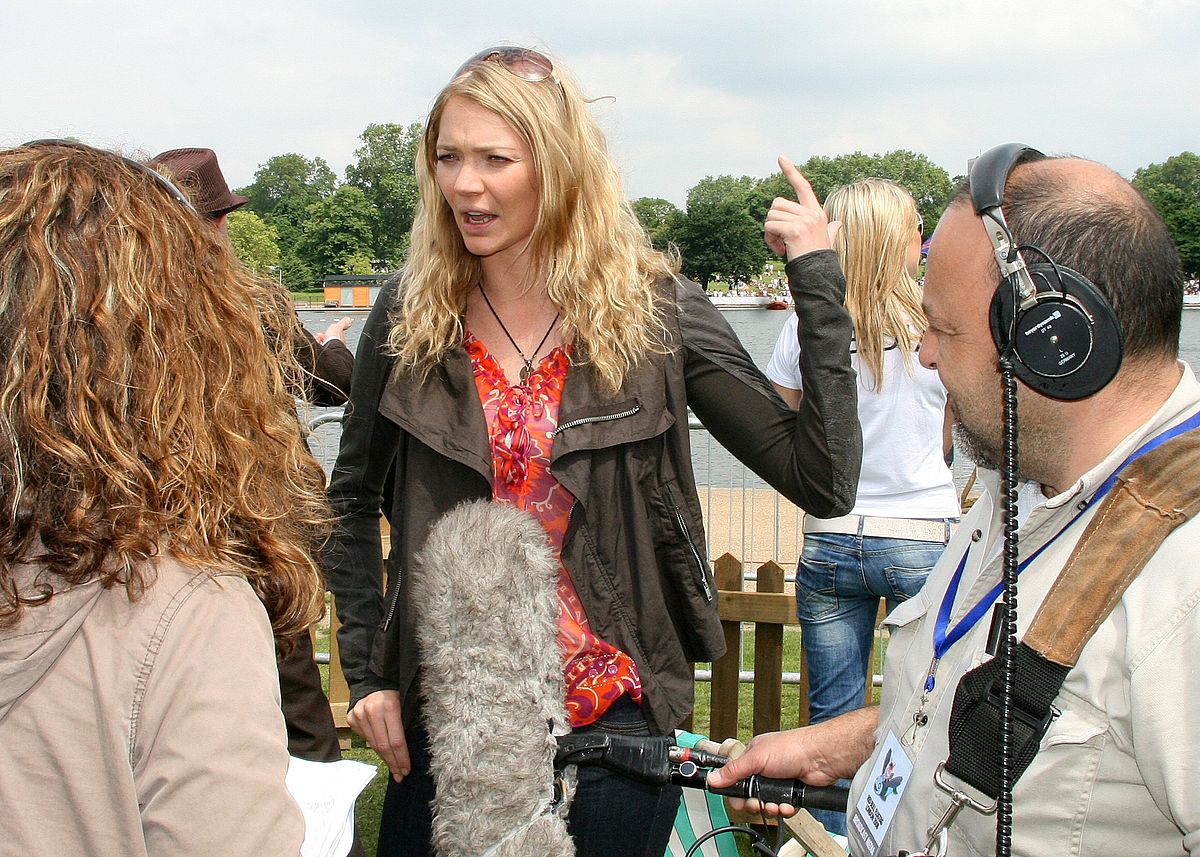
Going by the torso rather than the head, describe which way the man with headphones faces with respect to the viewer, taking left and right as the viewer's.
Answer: facing the viewer and to the left of the viewer

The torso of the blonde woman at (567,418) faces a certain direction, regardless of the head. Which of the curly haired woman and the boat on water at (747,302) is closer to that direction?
the curly haired woman

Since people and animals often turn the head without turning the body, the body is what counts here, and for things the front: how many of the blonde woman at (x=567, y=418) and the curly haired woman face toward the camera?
1

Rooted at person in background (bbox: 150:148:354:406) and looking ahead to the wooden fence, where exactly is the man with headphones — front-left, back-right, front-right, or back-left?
front-right

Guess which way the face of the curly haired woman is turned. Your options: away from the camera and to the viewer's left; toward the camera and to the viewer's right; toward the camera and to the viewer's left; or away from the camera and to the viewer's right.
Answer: away from the camera and to the viewer's right

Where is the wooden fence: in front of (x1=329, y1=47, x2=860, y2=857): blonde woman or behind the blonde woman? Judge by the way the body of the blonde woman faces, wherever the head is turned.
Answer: behind

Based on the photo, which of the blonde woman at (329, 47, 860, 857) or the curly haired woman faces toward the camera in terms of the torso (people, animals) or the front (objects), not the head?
the blonde woman

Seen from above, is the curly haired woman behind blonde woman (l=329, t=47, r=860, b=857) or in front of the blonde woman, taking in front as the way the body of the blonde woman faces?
in front

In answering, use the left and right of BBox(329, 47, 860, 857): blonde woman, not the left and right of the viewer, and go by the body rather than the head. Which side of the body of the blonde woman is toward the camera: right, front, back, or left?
front

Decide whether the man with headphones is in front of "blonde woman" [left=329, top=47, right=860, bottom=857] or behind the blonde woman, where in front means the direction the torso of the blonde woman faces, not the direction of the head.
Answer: in front

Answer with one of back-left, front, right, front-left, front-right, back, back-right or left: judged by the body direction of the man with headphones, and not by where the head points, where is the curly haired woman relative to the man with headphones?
front

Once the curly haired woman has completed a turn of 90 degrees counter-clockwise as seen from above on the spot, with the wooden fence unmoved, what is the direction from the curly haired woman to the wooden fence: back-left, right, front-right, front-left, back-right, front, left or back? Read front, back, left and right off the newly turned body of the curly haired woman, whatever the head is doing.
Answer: right

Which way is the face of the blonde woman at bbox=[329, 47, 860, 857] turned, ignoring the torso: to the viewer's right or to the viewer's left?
to the viewer's left

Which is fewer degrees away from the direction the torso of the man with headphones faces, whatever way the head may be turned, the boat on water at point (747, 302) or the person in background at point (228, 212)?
the person in background

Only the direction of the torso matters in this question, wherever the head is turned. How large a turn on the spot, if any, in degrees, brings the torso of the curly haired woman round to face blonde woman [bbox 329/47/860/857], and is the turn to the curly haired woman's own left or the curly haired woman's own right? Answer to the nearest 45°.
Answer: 0° — they already face them

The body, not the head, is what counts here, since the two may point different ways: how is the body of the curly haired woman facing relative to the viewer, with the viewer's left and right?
facing away from the viewer and to the right of the viewer

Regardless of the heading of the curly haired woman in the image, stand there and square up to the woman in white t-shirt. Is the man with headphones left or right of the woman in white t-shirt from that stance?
right
